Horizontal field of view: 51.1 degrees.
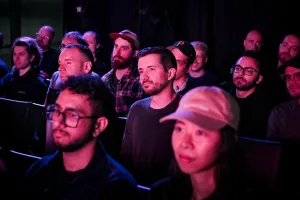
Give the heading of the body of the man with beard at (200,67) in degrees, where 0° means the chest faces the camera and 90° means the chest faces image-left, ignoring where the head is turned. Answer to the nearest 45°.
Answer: approximately 45°

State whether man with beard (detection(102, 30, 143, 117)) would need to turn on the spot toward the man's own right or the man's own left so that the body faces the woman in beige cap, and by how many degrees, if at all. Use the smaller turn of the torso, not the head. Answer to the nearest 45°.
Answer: approximately 45° to the man's own left

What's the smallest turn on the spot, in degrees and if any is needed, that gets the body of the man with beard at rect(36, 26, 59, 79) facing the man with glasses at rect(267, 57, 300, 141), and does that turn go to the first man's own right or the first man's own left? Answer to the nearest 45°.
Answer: approximately 90° to the first man's own left

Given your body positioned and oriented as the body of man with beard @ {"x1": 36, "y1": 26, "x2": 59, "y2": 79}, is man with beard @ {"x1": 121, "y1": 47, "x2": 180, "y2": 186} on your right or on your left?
on your left

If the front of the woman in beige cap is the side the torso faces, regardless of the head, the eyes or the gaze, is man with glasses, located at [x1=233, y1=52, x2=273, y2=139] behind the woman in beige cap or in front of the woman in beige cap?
behind

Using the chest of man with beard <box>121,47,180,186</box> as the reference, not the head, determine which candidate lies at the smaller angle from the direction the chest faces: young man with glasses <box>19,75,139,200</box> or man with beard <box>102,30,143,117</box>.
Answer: the young man with glasses

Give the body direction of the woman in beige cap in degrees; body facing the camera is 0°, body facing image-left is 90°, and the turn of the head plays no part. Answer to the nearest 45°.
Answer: approximately 45°

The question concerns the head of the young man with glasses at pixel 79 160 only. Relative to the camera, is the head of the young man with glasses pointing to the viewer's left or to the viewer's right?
to the viewer's left

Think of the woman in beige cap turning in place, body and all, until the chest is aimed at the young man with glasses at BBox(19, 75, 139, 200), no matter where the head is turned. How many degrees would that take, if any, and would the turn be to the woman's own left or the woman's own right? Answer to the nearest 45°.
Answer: approximately 45° to the woman's own right

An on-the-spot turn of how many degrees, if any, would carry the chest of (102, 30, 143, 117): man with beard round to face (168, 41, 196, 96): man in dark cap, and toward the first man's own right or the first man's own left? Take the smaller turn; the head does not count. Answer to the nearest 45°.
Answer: approximately 135° to the first man's own left

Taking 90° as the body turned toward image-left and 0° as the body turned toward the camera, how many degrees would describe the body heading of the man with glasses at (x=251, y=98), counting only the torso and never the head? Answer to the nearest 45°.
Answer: approximately 45°

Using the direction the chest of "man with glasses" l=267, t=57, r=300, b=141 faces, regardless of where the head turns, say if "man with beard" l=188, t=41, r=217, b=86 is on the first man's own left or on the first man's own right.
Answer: on the first man's own right

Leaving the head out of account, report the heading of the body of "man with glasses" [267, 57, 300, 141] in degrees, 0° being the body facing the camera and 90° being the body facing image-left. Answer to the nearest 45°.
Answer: approximately 45°
